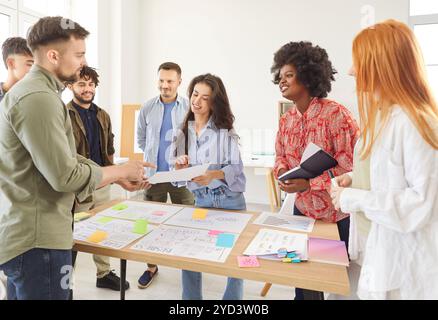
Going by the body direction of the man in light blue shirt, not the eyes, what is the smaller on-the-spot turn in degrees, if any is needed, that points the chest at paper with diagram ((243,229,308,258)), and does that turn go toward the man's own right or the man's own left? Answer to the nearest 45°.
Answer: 0° — they already face it

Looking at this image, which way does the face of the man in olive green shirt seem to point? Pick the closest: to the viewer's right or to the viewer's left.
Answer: to the viewer's right

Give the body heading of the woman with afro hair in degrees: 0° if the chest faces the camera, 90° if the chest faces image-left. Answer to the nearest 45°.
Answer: approximately 45°

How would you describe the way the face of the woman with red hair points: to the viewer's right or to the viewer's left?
to the viewer's left

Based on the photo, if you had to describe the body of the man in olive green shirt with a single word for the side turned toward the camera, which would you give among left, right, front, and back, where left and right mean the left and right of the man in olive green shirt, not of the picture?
right

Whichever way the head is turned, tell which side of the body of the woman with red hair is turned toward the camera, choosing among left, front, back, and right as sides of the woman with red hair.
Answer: left
